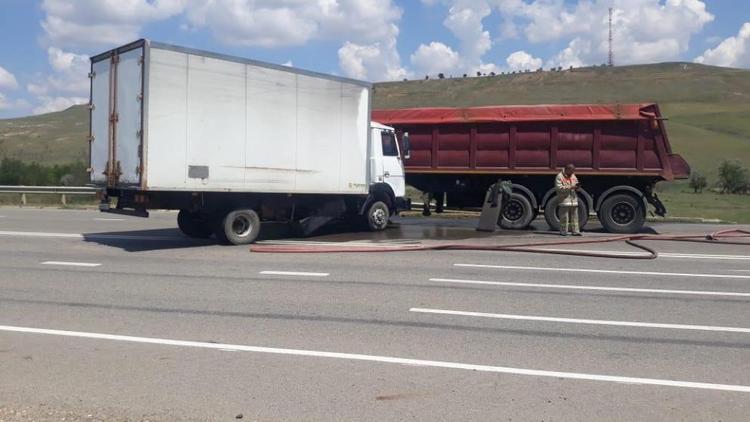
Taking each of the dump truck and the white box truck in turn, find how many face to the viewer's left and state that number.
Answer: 1

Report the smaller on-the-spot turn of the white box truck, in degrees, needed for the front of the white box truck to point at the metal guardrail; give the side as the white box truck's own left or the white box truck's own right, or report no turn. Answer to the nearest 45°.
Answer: approximately 90° to the white box truck's own left

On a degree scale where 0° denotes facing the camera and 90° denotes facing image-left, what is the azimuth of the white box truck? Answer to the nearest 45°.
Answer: approximately 225°

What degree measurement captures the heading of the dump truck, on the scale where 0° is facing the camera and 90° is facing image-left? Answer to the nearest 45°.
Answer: approximately 90°

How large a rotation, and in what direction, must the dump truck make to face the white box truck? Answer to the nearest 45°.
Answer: approximately 45° to its left

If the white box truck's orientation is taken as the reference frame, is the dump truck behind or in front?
in front

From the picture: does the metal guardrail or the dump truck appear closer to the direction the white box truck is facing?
the dump truck

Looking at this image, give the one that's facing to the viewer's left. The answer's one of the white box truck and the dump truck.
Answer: the dump truck

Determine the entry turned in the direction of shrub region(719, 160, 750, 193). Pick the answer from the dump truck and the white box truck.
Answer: the white box truck

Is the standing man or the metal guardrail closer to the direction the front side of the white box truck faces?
the standing man

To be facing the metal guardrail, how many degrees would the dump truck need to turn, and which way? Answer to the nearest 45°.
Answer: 0° — it already faces it
